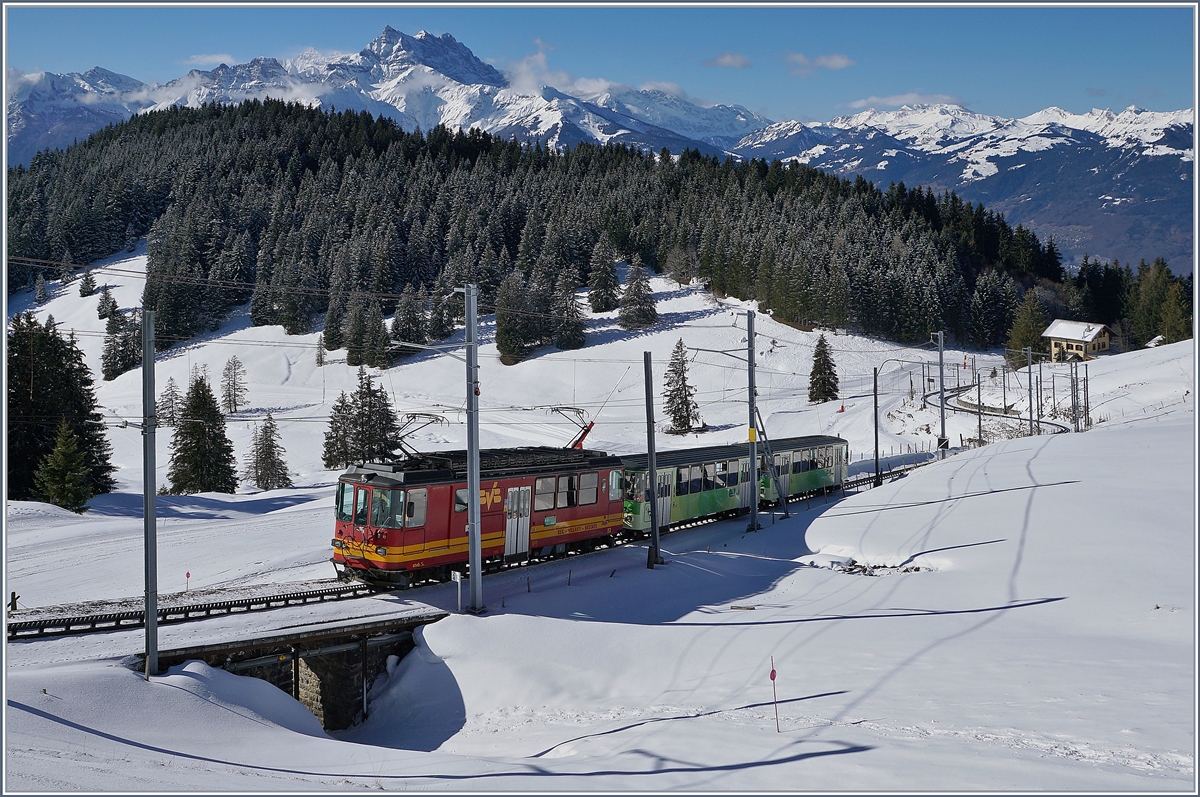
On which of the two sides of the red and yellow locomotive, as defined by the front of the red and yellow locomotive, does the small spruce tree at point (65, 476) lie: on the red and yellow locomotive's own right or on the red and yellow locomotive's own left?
on the red and yellow locomotive's own right

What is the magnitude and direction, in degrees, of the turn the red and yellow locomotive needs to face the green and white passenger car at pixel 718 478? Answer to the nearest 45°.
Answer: approximately 180°

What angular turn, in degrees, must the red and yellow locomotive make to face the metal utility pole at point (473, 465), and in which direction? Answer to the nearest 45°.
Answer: approximately 45° to its left

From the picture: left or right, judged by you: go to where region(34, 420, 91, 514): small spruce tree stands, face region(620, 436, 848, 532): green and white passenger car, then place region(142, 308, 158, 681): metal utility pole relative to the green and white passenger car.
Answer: right

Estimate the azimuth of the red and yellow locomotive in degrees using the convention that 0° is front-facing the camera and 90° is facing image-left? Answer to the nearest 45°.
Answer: approximately 45°

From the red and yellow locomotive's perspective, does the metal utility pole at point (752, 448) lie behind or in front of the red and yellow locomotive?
behind

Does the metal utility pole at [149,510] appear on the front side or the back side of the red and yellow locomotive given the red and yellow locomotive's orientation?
on the front side
